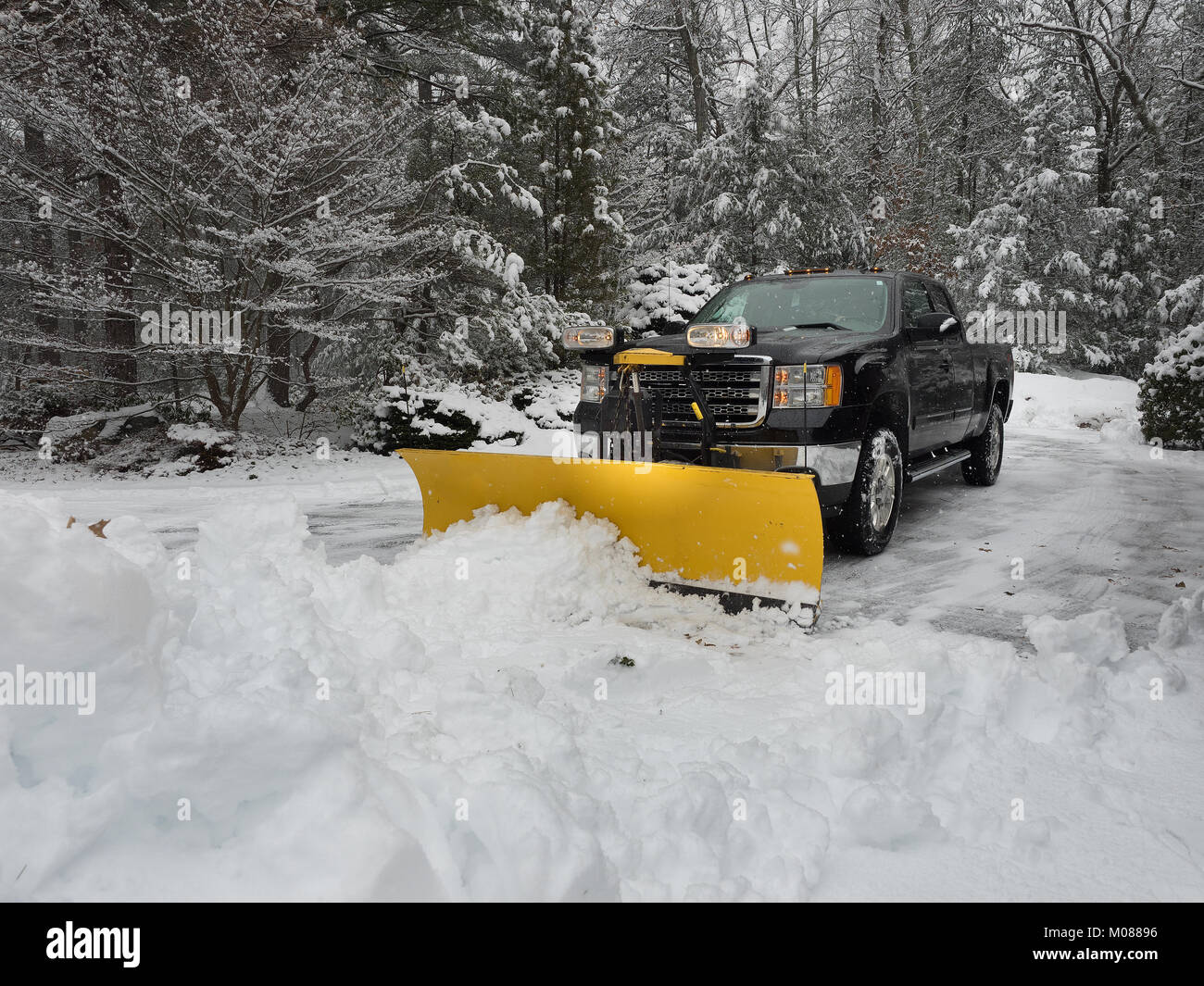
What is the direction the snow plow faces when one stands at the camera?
facing the viewer and to the left of the viewer

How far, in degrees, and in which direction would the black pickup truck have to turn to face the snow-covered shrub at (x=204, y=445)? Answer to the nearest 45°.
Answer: approximately 90° to its right

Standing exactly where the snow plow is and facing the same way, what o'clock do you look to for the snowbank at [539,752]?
The snowbank is roughly at 11 o'clock from the snow plow.

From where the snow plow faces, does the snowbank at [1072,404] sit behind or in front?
behind

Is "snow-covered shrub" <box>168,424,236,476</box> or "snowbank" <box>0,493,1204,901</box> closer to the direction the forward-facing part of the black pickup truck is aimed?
the snowbank

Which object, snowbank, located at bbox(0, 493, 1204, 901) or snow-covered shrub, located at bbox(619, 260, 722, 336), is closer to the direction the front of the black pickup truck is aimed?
the snowbank

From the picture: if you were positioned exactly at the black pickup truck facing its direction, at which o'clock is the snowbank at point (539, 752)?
The snowbank is roughly at 11 o'clock from the black pickup truck.
